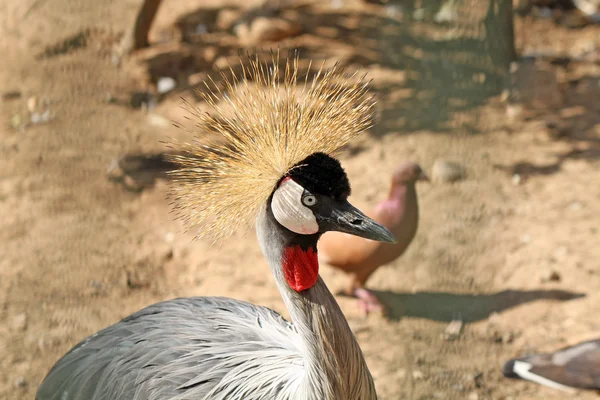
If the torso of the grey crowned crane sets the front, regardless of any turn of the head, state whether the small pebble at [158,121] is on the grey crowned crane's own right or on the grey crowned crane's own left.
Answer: on the grey crowned crane's own left

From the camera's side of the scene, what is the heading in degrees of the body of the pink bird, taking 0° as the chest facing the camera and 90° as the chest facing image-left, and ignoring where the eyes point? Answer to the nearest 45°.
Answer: approximately 270°

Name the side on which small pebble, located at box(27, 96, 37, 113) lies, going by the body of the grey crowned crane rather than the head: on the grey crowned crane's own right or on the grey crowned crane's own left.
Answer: on the grey crowned crane's own left

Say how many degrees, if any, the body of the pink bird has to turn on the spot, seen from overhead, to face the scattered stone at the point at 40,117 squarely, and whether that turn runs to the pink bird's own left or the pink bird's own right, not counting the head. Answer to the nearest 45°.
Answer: approximately 135° to the pink bird's own left

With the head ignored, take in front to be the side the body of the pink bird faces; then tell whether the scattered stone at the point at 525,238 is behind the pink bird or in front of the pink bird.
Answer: in front

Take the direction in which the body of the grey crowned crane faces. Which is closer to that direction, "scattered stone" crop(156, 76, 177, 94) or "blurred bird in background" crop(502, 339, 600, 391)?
the blurred bird in background

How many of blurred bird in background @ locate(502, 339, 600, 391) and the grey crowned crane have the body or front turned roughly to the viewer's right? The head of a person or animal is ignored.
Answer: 2

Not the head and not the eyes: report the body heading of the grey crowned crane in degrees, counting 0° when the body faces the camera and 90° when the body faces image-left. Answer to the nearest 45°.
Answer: approximately 270°

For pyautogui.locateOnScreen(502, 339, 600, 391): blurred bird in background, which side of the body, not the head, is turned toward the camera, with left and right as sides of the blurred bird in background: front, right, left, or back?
right
